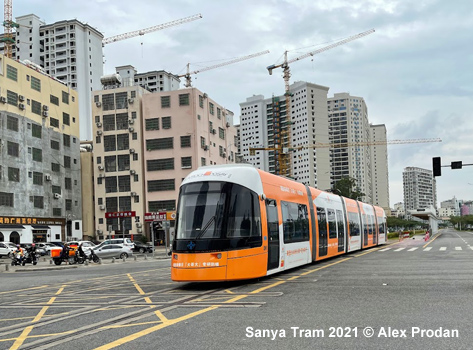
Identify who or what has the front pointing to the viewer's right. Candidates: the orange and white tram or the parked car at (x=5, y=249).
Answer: the parked car

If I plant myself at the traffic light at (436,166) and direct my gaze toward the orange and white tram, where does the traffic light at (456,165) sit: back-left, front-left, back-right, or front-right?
back-left

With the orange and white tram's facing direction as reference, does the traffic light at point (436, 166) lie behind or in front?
behind

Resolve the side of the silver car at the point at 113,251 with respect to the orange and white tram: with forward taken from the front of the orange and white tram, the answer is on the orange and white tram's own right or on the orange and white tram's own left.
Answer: on the orange and white tram's own right

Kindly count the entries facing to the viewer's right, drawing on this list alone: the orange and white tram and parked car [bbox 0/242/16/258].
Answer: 1

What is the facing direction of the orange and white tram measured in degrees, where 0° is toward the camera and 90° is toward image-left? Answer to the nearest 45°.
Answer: approximately 45°

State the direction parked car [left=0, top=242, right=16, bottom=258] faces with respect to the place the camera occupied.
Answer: facing to the right of the viewer

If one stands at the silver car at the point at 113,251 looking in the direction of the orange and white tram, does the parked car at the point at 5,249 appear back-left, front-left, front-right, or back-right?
back-right
